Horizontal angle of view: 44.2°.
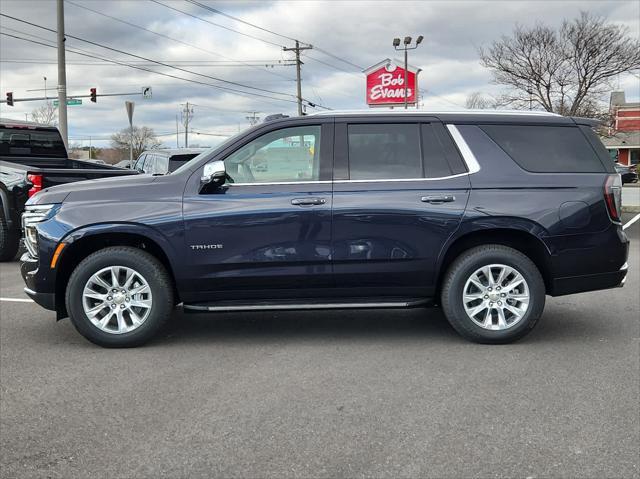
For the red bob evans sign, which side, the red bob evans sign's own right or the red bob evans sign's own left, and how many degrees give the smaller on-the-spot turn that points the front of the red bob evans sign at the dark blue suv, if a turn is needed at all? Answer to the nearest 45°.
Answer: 0° — it already faces it

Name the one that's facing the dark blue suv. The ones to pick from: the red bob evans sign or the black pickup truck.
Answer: the red bob evans sign

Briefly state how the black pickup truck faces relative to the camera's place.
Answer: facing away from the viewer and to the left of the viewer

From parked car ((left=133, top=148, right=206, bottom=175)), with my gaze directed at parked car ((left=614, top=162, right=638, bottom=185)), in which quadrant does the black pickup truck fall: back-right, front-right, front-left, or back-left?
back-right

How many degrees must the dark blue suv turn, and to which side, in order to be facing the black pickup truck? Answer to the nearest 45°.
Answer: approximately 45° to its right

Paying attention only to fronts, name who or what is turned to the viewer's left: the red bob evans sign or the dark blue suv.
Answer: the dark blue suv

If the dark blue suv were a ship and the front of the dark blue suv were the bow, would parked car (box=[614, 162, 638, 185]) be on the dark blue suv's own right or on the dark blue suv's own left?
on the dark blue suv's own right

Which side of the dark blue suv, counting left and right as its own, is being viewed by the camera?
left

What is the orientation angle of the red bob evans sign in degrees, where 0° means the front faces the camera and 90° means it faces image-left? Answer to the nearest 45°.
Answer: approximately 0°
